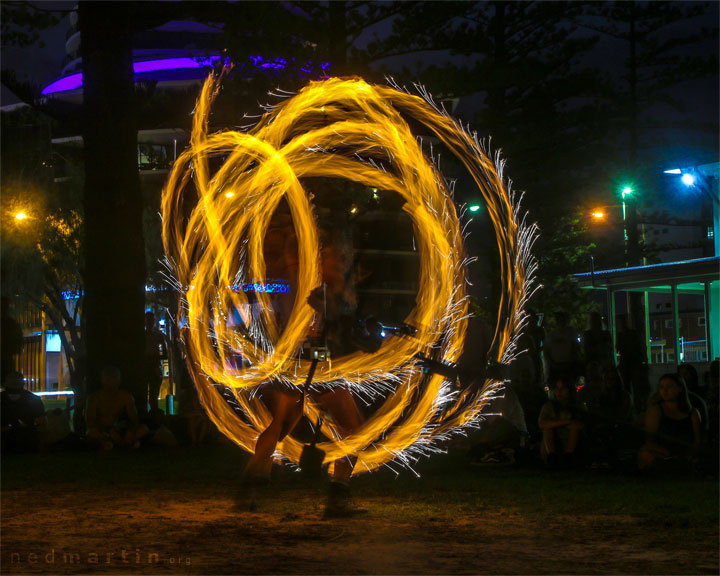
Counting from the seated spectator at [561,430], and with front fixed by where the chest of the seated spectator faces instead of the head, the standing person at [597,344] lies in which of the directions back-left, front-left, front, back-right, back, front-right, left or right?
back

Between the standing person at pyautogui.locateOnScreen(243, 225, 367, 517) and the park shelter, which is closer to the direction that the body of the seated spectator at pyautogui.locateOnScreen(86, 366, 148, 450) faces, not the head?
the standing person

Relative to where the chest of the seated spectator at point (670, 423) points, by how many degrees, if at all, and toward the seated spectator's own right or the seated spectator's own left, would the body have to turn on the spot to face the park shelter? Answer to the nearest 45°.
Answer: approximately 135° to the seated spectator's own right

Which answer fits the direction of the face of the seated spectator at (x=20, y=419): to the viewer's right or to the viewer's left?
to the viewer's right

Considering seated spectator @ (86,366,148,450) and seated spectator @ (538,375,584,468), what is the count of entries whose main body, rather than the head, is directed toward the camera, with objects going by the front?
2

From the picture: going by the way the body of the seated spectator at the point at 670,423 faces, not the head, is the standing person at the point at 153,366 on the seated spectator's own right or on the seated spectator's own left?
on the seated spectator's own right

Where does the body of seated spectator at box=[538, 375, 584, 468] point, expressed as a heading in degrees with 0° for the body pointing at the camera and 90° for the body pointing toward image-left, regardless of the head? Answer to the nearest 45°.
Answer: approximately 0°

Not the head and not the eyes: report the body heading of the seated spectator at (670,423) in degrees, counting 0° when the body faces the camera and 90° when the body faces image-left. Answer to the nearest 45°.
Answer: approximately 45°

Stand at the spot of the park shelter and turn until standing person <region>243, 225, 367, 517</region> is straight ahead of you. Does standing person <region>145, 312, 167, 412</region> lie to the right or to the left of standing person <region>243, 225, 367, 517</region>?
right

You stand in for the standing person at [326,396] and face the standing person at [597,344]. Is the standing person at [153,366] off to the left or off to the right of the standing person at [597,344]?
left
